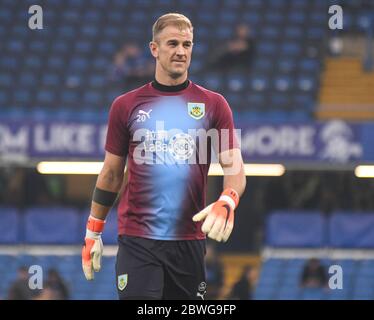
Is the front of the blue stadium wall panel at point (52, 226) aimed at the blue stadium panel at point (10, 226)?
no

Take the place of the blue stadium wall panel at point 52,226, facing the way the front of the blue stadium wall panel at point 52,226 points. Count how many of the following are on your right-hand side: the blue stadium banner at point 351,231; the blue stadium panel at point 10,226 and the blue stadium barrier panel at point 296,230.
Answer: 1

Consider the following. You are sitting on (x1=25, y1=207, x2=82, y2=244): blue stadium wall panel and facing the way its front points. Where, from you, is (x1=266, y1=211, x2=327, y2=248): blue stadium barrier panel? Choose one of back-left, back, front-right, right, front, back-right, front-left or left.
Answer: left

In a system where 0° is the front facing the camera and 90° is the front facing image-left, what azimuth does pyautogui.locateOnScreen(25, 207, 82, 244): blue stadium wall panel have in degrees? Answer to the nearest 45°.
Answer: approximately 0°

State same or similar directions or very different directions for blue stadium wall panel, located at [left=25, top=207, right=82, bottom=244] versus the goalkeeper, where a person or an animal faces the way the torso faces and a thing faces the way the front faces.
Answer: same or similar directions

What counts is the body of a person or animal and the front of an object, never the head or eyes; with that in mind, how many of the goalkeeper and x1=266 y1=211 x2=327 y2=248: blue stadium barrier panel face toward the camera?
2

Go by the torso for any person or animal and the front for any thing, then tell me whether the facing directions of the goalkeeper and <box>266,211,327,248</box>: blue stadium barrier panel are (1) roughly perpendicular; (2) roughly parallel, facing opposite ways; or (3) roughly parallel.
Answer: roughly parallel

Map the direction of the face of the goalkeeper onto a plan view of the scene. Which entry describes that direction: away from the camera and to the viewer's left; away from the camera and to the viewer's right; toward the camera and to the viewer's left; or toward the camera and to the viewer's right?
toward the camera and to the viewer's right

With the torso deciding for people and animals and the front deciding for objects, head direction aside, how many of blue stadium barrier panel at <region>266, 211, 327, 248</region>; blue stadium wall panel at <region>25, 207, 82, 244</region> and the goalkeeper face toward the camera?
3

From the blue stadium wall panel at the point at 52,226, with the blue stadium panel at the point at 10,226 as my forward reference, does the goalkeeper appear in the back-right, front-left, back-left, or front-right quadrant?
back-left

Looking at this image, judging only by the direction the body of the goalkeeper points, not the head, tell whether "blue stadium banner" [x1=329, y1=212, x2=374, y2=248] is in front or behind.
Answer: behind

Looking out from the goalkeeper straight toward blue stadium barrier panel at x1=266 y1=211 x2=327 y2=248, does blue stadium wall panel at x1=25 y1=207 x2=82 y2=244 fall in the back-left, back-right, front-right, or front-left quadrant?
front-left

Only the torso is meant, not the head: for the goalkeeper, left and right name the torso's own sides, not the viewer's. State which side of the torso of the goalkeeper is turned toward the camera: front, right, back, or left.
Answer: front

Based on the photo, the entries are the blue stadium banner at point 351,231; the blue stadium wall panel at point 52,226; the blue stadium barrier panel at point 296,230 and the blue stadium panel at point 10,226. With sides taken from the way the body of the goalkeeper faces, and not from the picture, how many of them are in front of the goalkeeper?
0

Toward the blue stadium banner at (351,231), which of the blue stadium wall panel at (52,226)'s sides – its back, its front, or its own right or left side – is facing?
left

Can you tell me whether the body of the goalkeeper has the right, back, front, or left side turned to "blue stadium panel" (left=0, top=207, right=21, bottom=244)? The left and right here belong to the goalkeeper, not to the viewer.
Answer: back

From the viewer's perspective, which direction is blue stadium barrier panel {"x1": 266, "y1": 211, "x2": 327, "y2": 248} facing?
toward the camera
